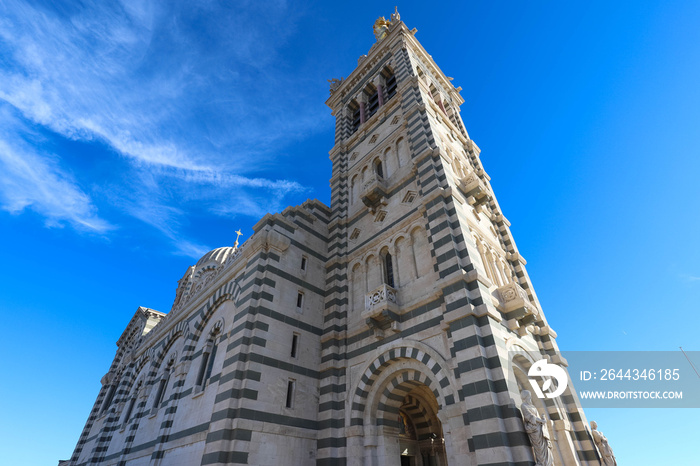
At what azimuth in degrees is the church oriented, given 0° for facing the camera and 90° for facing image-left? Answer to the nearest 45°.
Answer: approximately 315°
